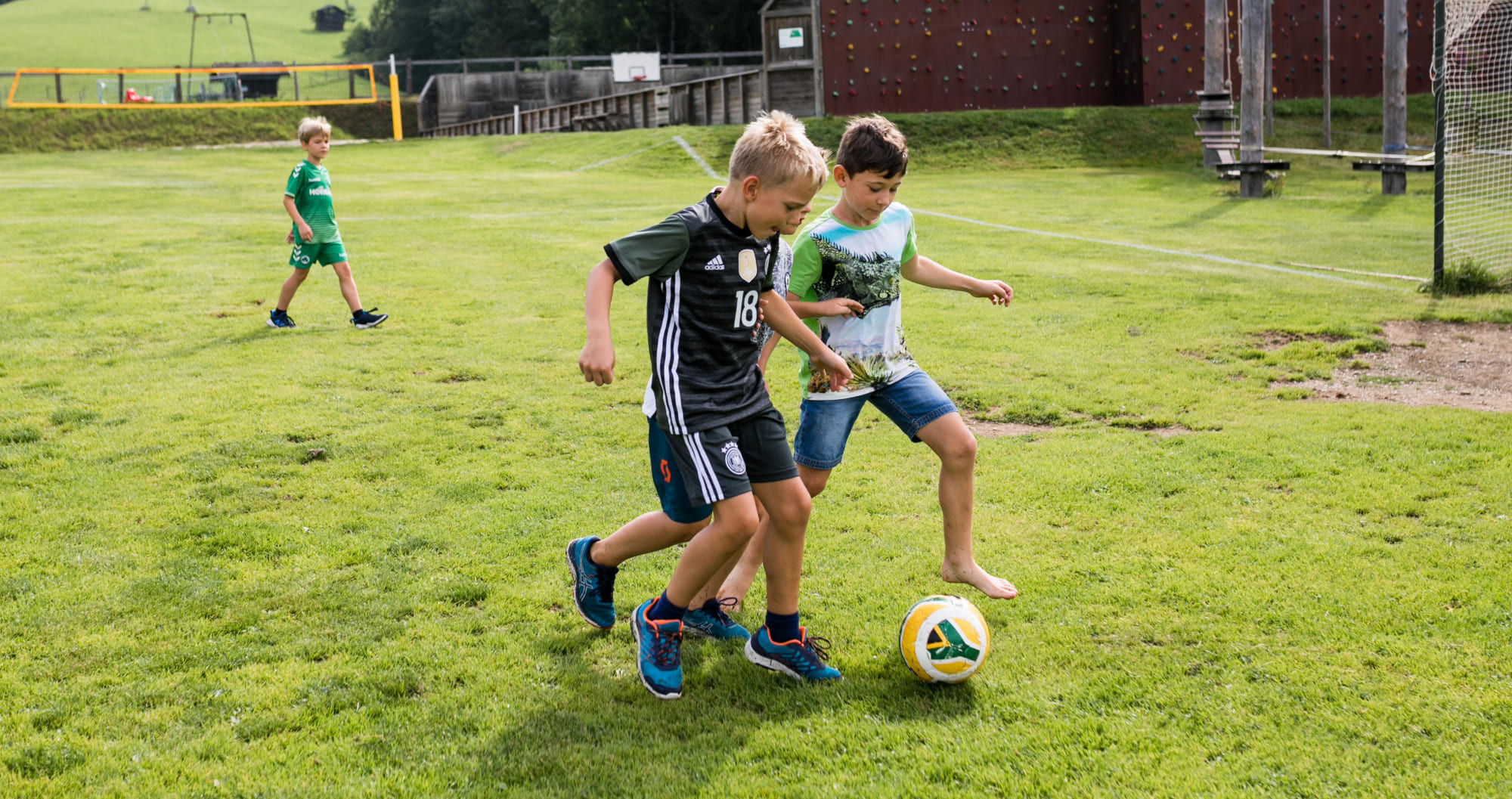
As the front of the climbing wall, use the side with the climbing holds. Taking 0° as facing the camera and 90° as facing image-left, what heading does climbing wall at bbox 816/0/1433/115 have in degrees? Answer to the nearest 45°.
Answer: approximately 0°

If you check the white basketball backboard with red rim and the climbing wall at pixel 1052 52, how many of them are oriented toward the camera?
2

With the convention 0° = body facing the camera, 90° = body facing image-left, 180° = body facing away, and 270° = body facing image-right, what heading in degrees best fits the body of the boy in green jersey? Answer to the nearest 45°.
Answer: approximately 315°

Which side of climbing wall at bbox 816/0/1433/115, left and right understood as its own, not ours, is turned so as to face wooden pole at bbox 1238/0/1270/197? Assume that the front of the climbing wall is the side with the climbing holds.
front

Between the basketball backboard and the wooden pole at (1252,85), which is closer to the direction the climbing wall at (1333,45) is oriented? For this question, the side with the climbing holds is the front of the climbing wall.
the wooden pole

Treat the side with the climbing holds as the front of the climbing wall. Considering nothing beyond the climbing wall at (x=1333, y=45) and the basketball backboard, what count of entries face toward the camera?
2

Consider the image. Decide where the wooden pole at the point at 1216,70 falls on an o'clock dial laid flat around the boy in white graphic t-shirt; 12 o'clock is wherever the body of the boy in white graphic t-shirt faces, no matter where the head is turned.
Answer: The wooden pole is roughly at 8 o'clock from the boy in white graphic t-shirt.
